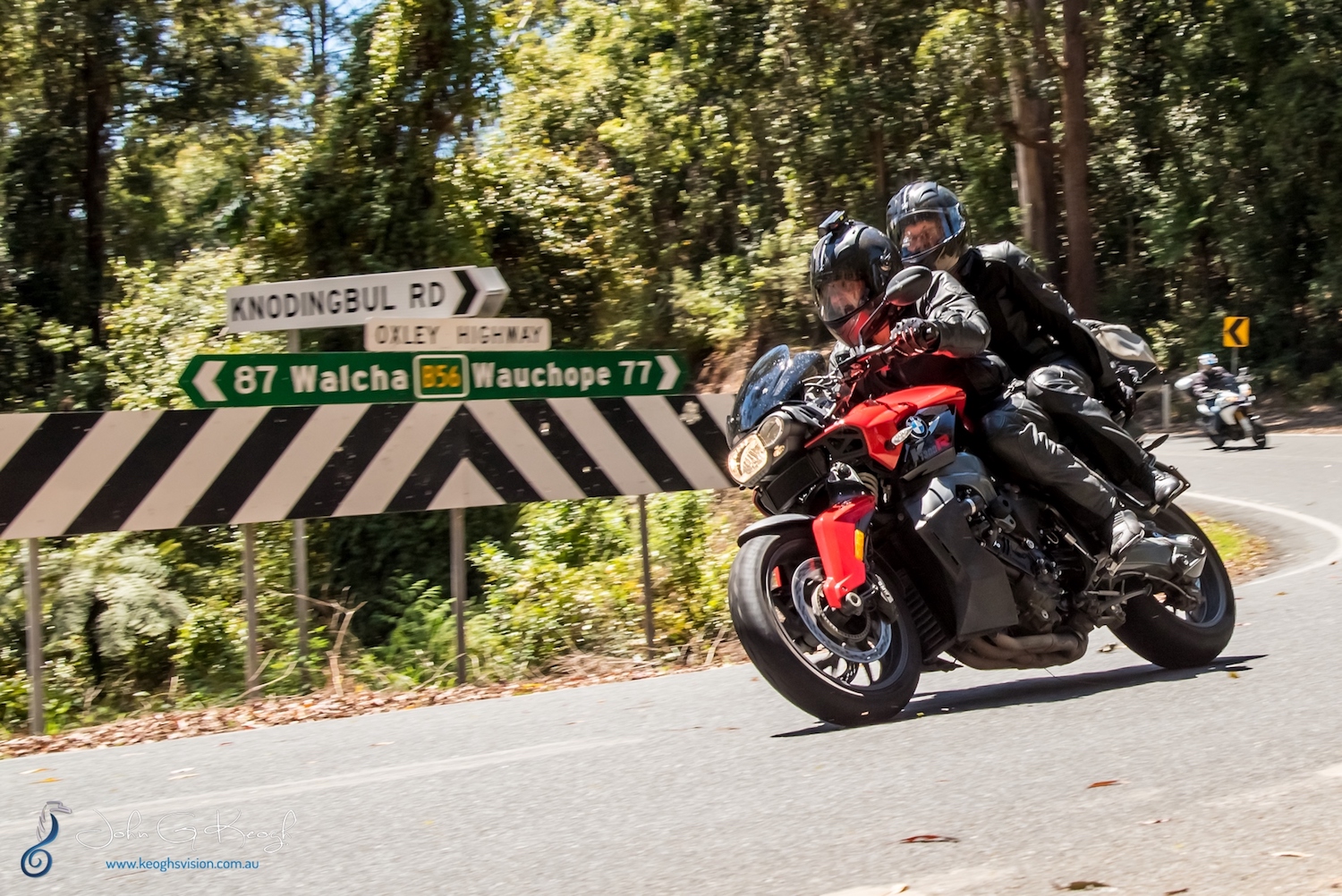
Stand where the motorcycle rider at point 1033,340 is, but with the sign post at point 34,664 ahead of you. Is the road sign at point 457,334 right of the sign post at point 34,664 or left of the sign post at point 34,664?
right

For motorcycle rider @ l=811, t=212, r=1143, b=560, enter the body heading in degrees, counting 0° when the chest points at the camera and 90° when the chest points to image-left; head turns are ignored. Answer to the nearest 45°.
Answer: approximately 45°

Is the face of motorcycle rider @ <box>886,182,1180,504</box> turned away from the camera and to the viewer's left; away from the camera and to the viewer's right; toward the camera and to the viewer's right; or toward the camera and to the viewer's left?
toward the camera and to the viewer's left

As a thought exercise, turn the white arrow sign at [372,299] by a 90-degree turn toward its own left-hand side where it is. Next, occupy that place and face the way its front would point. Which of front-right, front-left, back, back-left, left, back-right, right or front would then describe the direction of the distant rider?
front-left

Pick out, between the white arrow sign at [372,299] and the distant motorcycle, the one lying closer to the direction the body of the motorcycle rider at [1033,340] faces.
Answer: the white arrow sign

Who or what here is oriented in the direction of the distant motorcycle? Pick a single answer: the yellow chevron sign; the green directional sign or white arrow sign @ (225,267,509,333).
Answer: the yellow chevron sign

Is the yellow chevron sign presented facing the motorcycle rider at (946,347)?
yes

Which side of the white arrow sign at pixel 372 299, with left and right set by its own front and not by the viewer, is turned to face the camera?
front

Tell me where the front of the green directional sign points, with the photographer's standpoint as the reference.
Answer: facing the viewer

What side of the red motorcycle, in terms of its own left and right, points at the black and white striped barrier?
right
